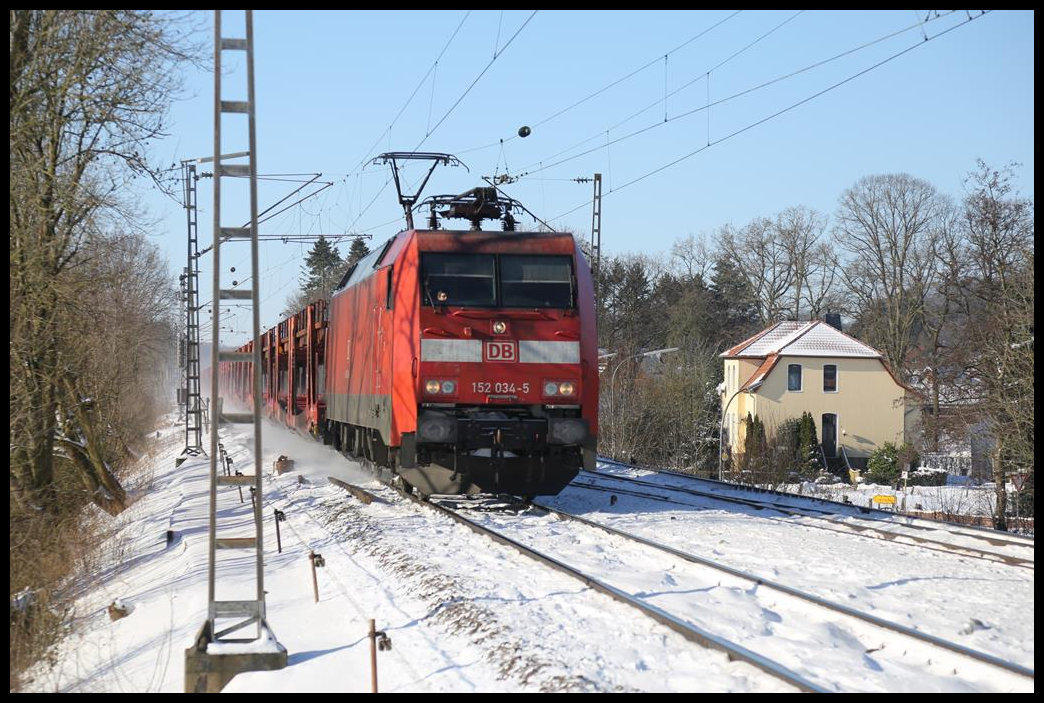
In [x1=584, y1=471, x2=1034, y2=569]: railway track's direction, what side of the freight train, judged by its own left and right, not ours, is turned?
left

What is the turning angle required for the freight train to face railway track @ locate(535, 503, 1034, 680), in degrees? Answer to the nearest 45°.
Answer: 0° — it already faces it

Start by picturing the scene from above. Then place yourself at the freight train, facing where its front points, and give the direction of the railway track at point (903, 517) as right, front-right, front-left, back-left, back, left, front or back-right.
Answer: left

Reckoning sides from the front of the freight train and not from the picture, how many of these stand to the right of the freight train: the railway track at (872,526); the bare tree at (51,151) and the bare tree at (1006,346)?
1

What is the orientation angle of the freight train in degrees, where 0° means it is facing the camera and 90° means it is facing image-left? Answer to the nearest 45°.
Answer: approximately 0°

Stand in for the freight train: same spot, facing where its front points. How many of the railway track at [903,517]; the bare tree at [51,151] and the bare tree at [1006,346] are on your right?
1

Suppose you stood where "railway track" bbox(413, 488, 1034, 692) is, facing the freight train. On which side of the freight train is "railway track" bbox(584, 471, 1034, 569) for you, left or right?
right
